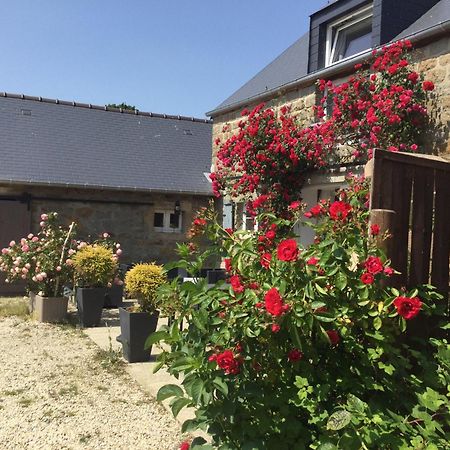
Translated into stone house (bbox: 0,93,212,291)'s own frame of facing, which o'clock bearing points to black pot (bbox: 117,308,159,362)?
The black pot is roughly at 12 o'clock from the stone house.

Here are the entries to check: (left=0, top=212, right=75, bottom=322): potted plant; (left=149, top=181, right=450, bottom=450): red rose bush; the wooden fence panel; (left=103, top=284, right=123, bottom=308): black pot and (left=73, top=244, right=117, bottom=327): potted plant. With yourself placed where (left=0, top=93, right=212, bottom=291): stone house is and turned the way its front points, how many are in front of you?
5

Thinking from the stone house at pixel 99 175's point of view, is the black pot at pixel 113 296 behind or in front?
in front

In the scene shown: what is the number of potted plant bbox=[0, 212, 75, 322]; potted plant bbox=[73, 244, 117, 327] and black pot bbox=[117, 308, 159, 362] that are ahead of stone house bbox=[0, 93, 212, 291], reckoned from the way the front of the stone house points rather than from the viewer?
3

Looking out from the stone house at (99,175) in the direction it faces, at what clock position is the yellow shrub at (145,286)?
The yellow shrub is roughly at 12 o'clock from the stone house.

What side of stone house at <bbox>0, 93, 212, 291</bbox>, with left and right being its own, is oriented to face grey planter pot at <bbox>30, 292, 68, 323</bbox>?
front

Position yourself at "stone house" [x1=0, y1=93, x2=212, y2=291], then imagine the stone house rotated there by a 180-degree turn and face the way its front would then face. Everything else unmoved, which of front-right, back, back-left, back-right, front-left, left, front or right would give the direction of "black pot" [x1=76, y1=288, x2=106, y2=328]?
back

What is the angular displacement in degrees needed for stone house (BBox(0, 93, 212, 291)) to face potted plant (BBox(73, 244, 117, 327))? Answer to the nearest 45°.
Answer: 0° — it already faces it

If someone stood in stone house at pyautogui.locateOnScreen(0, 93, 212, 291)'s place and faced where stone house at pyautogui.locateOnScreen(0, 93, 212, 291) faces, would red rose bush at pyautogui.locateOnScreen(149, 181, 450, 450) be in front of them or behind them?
in front

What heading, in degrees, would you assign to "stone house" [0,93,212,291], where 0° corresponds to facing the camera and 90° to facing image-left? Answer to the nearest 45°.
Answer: approximately 0°

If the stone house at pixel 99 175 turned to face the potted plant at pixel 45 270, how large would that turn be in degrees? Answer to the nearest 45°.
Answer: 0° — it already faces it

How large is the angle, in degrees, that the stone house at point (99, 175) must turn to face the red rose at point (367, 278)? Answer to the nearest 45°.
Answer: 0° — it already faces it

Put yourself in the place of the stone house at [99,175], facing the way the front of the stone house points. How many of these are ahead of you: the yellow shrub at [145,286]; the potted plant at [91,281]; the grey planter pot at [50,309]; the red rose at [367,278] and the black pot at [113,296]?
5

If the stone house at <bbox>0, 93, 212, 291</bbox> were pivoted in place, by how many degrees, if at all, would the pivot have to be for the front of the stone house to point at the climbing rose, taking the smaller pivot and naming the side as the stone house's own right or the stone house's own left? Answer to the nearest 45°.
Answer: approximately 45° to the stone house's own left
